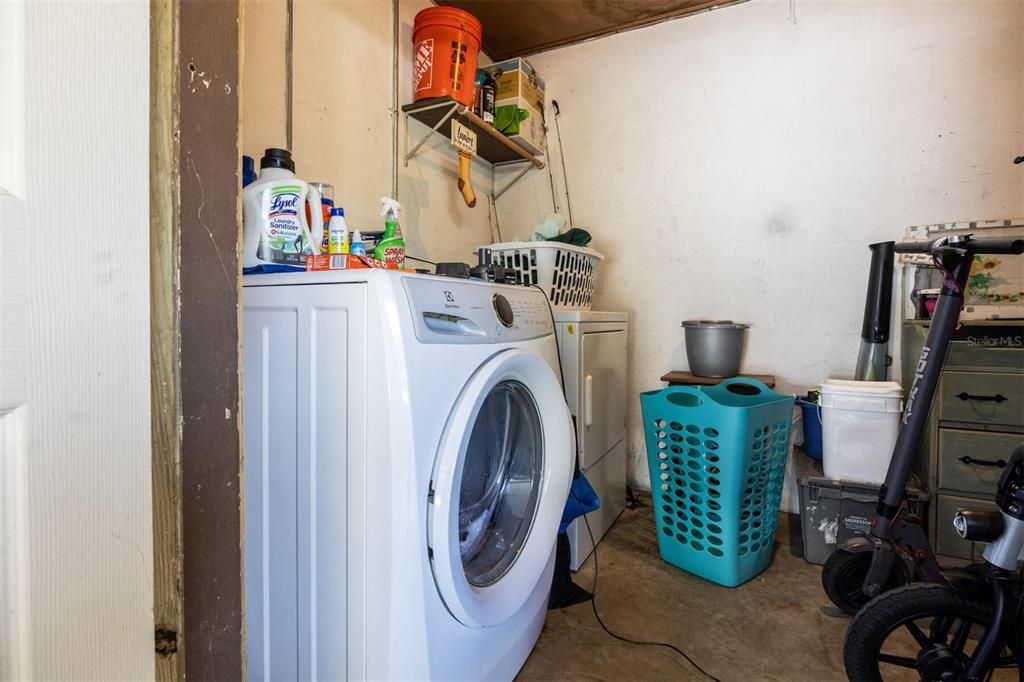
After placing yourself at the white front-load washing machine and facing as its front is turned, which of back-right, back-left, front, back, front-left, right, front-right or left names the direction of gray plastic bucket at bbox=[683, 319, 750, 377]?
left

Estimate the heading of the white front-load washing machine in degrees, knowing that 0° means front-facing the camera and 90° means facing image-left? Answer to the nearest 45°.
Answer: approximately 315°

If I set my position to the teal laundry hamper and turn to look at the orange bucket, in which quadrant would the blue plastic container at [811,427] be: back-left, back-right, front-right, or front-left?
back-right
